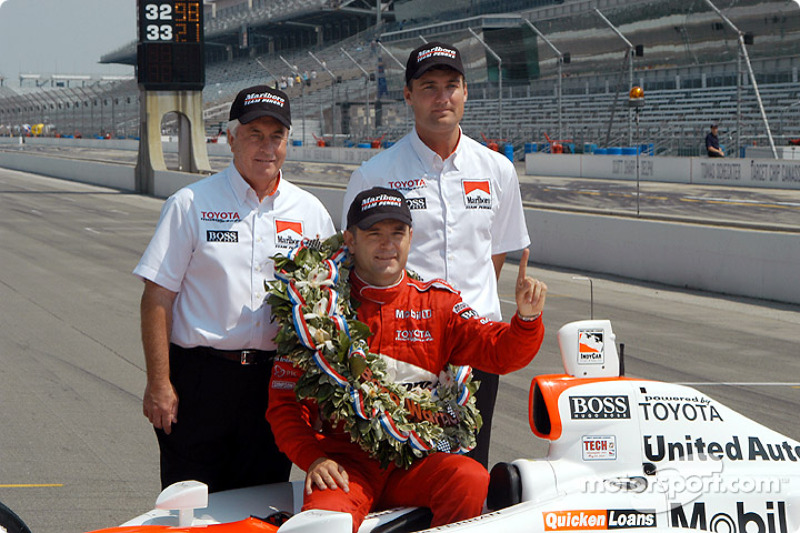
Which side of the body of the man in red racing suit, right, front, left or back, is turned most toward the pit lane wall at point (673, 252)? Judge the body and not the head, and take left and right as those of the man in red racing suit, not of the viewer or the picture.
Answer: back

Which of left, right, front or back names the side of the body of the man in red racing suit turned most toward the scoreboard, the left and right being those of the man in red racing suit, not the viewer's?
back

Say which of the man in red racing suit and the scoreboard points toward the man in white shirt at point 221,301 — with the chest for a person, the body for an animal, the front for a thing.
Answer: the scoreboard

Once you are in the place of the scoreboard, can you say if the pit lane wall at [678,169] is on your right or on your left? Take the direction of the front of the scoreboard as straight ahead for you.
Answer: on your left

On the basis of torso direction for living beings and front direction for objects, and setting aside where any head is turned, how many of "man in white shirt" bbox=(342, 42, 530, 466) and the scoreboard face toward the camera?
2

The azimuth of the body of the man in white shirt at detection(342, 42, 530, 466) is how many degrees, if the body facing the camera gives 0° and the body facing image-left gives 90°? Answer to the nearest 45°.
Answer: approximately 0°

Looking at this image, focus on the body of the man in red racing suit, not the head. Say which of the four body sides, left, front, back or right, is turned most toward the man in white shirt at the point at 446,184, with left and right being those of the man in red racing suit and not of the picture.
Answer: back

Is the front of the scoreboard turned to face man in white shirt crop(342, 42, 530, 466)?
yes

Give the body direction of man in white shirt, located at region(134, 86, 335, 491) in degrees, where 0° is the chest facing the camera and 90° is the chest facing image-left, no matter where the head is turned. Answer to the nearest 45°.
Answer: approximately 315°
